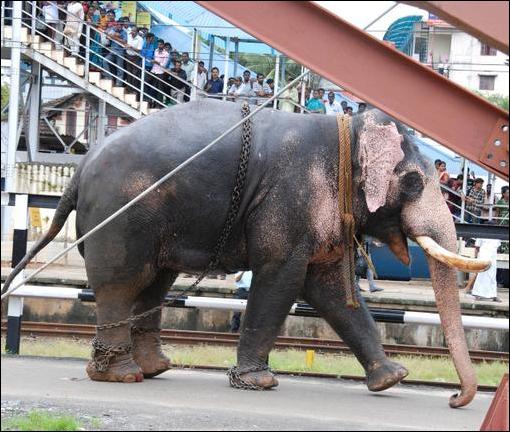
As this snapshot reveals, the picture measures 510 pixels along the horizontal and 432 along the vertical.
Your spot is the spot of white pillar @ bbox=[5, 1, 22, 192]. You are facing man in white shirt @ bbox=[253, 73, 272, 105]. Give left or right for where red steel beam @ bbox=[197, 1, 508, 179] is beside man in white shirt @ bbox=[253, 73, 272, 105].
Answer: right

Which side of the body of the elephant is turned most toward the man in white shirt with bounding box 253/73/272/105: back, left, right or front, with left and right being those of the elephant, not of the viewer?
left

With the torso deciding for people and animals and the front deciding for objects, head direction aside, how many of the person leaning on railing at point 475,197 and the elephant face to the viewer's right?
1

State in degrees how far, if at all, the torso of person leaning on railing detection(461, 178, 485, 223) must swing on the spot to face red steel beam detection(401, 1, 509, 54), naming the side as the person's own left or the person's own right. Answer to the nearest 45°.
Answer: approximately 45° to the person's own left

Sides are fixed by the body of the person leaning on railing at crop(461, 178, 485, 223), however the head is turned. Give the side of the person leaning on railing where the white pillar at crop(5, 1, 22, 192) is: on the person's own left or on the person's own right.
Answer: on the person's own right

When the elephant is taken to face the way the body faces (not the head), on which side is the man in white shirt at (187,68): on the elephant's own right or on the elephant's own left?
on the elephant's own left

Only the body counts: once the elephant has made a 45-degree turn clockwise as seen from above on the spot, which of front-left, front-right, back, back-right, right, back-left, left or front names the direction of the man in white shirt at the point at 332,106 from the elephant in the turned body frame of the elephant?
back-left

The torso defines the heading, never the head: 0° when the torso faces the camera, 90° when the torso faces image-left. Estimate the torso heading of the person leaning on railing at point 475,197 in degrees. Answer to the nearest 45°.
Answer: approximately 45°

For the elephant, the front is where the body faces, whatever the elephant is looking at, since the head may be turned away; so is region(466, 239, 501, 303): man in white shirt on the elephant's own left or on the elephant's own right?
on the elephant's own left

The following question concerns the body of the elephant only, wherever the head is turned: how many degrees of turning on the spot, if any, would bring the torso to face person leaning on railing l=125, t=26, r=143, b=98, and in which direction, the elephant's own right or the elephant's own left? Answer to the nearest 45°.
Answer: approximately 90° to the elephant's own left

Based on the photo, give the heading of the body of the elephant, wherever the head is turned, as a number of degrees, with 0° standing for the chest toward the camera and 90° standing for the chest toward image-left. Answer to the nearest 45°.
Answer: approximately 270°
